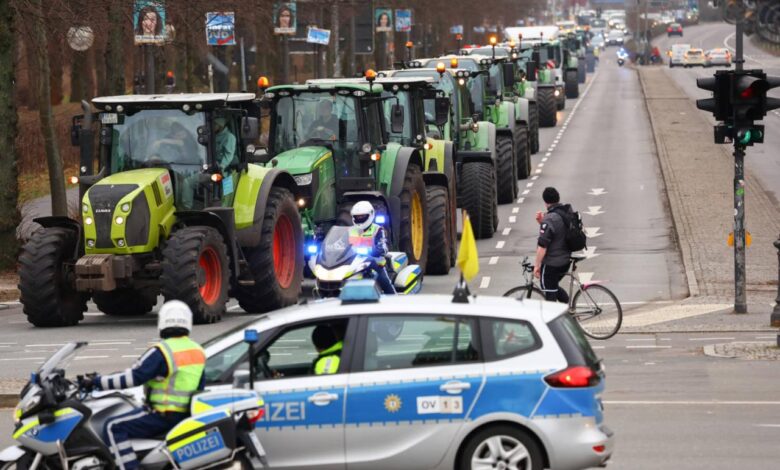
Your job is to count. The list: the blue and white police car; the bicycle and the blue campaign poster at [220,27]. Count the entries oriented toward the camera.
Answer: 1

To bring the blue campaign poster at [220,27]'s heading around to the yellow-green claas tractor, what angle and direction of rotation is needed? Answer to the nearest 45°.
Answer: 0° — it already faces it

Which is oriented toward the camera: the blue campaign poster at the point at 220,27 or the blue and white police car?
the blue campaign poster

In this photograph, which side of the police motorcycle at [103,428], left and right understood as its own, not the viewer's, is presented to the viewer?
left

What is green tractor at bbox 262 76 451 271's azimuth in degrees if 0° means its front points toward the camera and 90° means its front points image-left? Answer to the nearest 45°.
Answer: approximately 45°

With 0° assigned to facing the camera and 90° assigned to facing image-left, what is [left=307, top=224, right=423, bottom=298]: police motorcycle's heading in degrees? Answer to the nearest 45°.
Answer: approximately 45°

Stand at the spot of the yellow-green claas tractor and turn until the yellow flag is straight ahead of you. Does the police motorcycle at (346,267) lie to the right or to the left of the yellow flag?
left

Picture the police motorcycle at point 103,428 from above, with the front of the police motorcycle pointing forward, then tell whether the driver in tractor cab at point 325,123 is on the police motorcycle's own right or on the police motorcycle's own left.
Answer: on the police motorcycle's own right

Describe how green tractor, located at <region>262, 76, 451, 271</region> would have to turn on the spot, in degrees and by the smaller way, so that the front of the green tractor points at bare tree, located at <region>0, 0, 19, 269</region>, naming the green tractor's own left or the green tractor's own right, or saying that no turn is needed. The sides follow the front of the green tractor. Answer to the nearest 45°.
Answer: approximately 90° to the green tractor's own right

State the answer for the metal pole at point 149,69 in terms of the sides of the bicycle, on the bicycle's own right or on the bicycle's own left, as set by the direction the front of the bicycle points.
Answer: on the bicycle's own right

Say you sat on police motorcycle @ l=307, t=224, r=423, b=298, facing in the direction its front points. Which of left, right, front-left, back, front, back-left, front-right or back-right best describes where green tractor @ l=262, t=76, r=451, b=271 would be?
back-right

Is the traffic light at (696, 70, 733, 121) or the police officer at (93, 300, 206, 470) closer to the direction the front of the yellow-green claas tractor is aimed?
the police officer

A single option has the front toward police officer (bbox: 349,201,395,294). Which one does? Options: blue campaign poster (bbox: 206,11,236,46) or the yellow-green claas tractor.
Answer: the blue campaign poster

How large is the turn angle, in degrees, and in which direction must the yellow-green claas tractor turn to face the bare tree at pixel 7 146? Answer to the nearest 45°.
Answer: approximately 135° to its right
